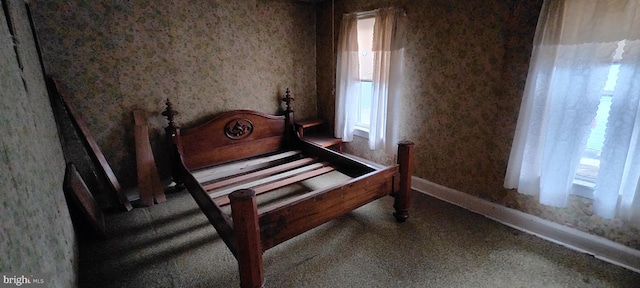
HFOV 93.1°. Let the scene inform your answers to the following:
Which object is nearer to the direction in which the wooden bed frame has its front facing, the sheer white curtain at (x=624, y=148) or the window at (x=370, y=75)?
the sheer white curtain

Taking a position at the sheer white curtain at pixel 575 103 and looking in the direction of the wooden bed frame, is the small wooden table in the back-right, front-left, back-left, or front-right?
front-right

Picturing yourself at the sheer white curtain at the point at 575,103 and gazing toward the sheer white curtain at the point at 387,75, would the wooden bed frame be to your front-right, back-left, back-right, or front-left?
front-left

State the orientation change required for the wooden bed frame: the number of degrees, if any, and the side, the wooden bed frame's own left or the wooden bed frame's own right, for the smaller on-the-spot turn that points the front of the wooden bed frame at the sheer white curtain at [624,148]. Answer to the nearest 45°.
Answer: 0° — it already faces it

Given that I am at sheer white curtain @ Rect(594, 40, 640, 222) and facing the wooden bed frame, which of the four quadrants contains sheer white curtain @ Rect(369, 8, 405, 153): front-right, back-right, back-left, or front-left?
front-right

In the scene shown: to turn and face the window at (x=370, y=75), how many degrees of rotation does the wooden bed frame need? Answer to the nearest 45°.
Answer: approximately 90° to its left

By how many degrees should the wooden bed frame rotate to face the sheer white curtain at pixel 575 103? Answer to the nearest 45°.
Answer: approximately 45° to its left

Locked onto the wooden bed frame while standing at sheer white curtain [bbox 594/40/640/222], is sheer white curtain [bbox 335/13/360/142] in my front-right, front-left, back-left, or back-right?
front-right

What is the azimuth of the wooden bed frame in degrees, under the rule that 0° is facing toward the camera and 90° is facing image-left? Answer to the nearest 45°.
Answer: approximately 315°

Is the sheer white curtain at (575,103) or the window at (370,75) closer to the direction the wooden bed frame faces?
the sheer white curtain
